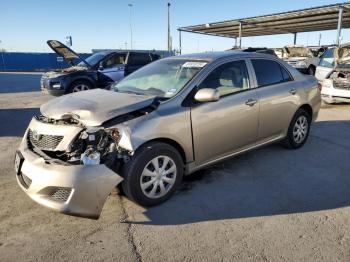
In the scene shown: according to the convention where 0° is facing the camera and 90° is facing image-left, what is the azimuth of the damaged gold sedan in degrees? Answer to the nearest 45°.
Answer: approximately 45°

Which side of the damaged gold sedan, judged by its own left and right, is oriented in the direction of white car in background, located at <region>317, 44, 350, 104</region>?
back

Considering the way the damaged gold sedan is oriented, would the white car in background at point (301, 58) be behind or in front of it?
behind

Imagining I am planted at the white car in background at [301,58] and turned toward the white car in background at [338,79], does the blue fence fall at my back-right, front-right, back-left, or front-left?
back-right

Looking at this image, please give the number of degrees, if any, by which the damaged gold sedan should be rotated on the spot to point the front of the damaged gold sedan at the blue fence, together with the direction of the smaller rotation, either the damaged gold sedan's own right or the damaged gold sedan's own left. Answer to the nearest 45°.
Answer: approximately 90° to the damaged gold sedan's own right

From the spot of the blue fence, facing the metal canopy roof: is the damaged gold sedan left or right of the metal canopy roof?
right

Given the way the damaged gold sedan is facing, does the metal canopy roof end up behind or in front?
behind
